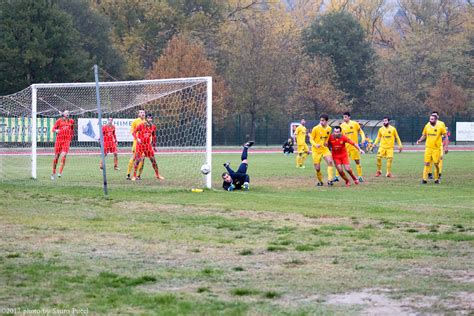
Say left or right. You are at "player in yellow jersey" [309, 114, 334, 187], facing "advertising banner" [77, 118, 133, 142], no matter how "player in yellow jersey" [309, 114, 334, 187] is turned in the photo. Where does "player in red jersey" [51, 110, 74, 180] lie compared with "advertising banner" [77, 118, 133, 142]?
left

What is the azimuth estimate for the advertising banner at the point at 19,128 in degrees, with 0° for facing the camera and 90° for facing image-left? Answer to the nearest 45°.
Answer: approximately 0°

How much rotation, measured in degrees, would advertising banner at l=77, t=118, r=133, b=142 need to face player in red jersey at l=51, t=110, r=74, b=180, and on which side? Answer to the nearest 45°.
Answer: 0° — it already faces them

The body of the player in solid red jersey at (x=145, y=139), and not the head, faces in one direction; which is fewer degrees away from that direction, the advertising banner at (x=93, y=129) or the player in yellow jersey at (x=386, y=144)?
the player in yellow jersey

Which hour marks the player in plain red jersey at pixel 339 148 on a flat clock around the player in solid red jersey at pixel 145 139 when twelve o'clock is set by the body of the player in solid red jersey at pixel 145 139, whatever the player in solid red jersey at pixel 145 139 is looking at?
the player in plain red jersey at pixel 339 148 is roughly at 11 o'clock from the player in solid red jersey at pixel 145 139.
